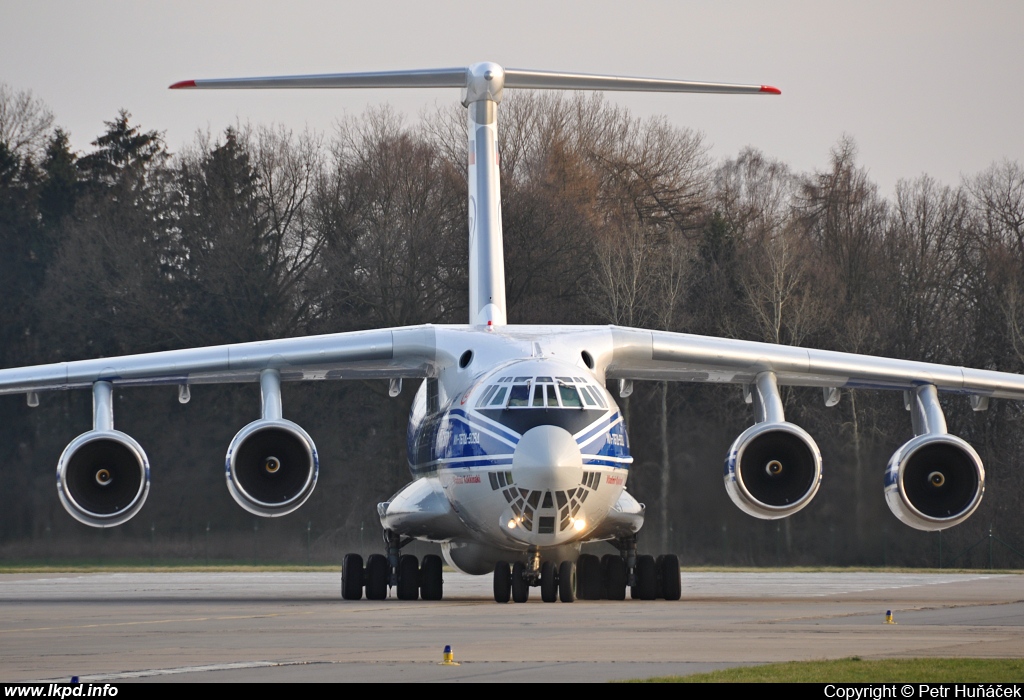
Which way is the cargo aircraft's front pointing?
toward the camera
